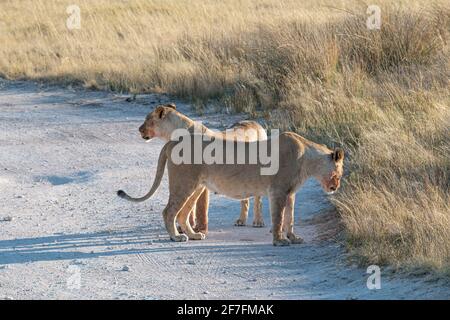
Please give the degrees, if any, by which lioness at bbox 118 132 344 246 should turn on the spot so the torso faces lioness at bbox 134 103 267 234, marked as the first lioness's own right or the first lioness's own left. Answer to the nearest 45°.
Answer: approximately 135° to the first lioness's own left

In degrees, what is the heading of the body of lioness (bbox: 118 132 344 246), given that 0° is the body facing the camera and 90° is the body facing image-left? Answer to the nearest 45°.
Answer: approximately 270°
